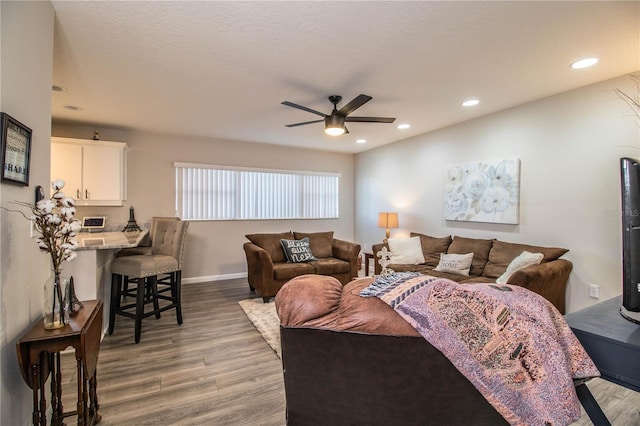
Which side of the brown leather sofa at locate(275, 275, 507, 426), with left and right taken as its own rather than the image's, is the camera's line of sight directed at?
back

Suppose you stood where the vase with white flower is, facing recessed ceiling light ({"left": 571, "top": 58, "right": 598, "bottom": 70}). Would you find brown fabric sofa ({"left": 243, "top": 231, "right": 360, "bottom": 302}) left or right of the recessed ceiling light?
left

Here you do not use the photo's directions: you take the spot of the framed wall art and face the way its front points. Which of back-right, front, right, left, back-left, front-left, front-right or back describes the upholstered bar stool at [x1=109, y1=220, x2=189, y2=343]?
left

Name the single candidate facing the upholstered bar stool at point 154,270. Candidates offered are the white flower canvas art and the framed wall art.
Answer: the white flower canvas art

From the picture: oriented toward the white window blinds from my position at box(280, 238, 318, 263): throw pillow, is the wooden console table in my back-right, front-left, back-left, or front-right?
back-left

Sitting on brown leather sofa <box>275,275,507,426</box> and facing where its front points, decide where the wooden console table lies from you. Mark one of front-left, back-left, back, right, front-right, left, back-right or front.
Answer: left

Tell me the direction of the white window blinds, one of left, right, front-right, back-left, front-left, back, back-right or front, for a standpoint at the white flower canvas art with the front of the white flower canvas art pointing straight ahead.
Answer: front-right

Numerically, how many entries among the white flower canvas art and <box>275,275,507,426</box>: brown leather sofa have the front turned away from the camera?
1

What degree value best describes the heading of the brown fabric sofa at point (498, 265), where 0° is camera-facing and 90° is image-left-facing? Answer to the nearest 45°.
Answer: approximately 45°

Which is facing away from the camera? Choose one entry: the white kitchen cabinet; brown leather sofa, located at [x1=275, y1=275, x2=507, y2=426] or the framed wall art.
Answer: the brown leather sofa

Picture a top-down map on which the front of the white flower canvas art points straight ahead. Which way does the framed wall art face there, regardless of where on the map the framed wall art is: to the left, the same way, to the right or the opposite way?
the opposite way

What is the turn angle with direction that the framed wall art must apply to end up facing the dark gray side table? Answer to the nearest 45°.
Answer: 0° — it already faces it

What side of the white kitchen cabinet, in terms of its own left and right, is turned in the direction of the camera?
front

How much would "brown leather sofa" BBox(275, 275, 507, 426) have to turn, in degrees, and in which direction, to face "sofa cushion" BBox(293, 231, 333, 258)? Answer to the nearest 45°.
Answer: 0° — it already faces it

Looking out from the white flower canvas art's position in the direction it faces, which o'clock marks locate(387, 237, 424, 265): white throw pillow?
The white throw pillow is roughly at 1 o'clock from the white flower canvas art.

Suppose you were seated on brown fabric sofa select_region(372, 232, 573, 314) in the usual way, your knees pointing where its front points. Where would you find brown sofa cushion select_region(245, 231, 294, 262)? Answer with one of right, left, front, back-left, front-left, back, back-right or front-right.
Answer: front-right
